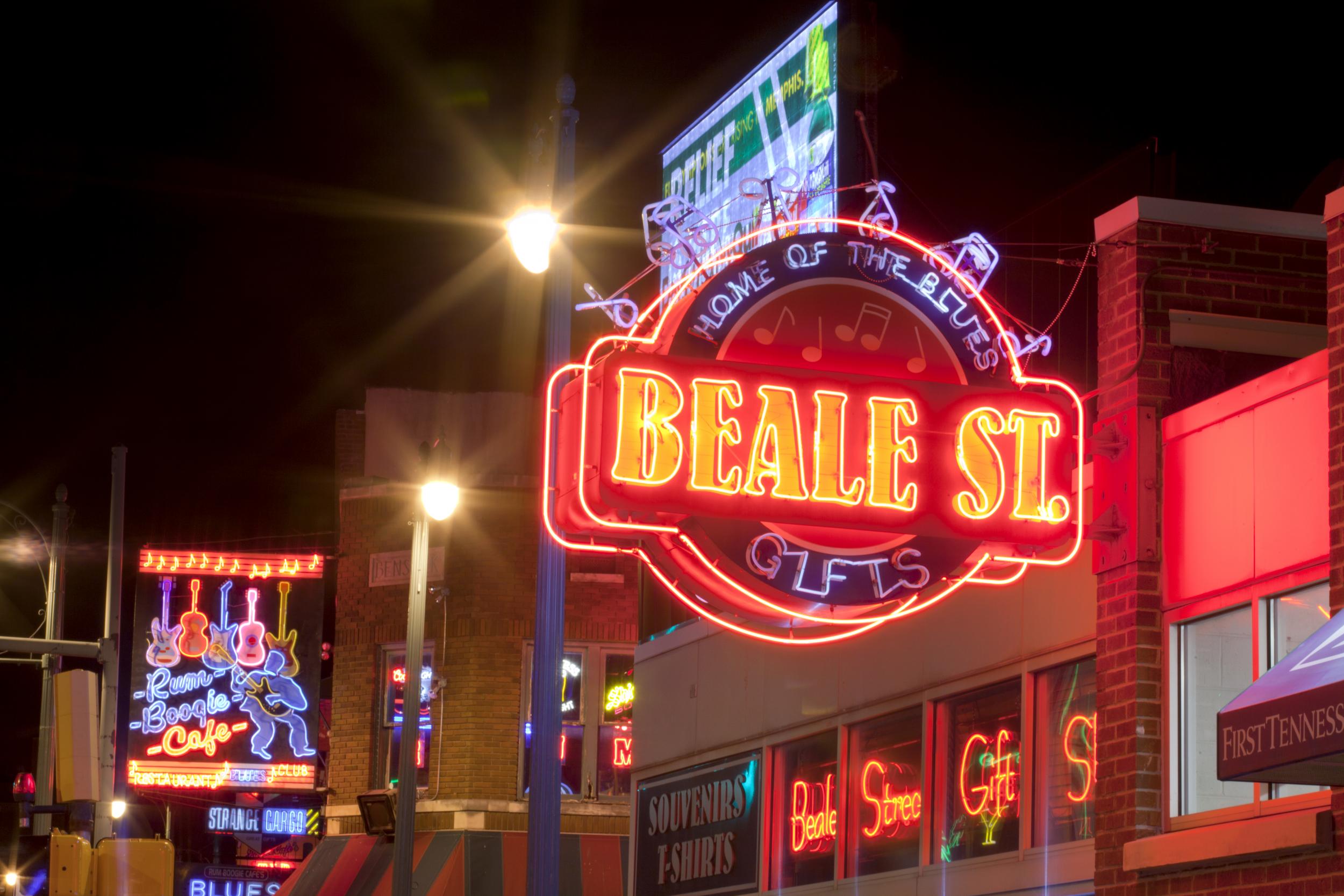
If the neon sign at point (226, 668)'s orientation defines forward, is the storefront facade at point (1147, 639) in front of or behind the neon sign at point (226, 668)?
in front

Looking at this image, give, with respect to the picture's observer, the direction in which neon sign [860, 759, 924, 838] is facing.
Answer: facing the viewer and to the left of the viewer

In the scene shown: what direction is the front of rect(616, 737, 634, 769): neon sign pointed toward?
toward the camera

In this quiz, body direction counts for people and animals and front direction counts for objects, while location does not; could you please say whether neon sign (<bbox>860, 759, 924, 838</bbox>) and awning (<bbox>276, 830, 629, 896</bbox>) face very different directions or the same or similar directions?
same or similar directions

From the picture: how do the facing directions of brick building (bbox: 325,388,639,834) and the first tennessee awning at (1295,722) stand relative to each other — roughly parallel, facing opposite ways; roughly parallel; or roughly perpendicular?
roughly parallel

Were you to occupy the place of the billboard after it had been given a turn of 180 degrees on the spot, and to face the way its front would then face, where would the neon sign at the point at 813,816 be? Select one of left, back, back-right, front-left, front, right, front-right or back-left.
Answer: back-right

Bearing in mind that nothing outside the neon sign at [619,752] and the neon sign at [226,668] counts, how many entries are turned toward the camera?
2

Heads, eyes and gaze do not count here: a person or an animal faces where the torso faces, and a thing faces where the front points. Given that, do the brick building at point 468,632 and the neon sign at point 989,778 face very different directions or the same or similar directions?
same or similar directions

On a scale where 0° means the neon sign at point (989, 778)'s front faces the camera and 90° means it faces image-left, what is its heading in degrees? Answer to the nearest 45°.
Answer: approximately 45°

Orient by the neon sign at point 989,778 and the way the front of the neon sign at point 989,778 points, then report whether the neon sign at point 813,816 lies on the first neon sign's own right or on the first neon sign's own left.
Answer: on the first neon sign's own right

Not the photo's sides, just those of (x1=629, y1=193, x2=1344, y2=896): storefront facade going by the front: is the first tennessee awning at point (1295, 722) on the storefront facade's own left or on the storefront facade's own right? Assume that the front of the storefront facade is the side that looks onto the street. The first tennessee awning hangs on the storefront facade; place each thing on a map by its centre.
on the storefront facade's own left

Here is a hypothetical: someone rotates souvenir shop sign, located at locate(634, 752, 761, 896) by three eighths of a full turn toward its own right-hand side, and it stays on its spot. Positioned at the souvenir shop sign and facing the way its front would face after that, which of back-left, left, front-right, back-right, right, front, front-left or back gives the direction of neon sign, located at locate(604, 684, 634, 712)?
front

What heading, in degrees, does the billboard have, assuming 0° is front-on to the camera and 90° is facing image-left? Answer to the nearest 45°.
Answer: approximately 45°

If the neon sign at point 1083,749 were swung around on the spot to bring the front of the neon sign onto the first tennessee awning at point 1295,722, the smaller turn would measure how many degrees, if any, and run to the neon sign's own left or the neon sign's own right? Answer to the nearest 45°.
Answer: approximately 45° to the neon sign's own left

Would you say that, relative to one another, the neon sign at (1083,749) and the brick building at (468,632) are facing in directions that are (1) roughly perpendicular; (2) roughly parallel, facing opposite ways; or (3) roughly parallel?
roughly parallel
